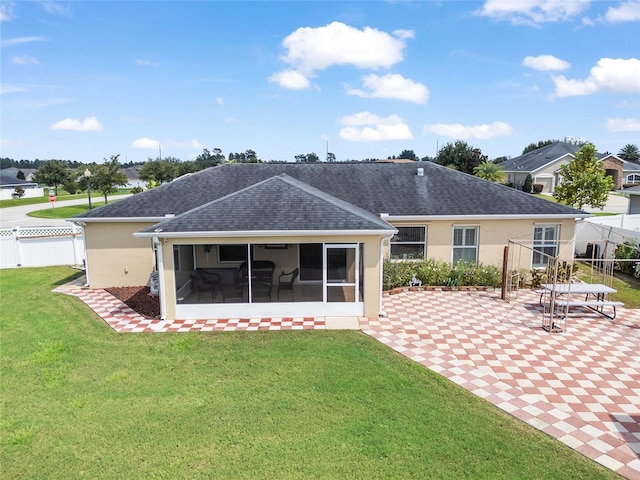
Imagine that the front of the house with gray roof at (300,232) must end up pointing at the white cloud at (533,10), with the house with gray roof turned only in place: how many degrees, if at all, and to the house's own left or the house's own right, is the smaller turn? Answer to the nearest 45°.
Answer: approximately 90° to the house's own right

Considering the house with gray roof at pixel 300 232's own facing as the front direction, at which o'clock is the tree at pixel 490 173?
The tree is roughly at 1 o'clock from the house with gray roof.

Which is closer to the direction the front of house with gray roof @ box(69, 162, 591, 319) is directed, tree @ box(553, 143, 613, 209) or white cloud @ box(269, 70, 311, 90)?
the white cloud

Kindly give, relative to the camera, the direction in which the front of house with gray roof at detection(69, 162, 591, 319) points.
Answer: facing away from the viewer

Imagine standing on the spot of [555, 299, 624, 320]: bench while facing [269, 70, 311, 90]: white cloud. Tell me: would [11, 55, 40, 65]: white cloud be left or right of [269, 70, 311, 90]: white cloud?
left

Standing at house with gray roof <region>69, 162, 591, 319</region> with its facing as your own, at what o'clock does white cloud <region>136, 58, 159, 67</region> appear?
The white cloud is roughly at 10 o'clock from the house with gray roof.
